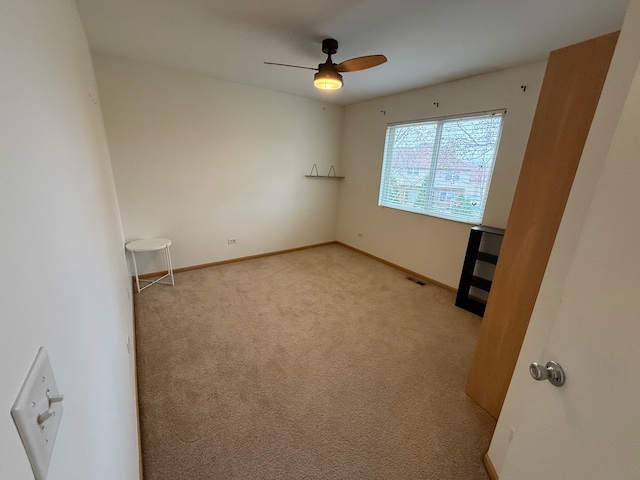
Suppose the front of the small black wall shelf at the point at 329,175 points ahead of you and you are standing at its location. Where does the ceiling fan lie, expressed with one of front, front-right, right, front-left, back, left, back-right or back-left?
front

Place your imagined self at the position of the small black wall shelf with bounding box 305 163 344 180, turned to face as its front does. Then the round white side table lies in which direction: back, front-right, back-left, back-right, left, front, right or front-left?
front-right

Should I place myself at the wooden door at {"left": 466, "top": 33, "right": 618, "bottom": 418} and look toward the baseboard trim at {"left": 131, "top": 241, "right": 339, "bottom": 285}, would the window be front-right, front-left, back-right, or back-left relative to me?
front-right

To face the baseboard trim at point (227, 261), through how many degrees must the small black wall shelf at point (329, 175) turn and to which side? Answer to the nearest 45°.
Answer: approximately 45° to its right

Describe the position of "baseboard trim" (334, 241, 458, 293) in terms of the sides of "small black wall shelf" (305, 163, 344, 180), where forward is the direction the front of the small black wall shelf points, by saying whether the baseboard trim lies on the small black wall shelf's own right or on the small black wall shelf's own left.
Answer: on the small black wall shelf's own left

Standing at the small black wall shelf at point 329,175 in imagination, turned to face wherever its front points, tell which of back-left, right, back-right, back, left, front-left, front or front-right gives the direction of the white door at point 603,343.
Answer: front

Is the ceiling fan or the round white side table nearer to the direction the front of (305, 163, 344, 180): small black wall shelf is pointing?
the ceiling fan

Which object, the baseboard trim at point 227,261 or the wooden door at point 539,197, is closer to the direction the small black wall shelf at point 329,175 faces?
the wooden door

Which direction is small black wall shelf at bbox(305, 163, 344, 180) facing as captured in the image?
toward the camera

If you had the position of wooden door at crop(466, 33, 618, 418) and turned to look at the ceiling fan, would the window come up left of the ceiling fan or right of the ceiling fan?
right

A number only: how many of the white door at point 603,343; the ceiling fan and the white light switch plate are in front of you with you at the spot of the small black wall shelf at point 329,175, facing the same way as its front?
3

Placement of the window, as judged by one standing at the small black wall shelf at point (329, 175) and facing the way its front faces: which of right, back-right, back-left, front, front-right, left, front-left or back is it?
front-left

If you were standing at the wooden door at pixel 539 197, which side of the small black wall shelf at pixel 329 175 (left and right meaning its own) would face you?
front

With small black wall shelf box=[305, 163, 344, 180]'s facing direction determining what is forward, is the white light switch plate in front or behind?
in front
